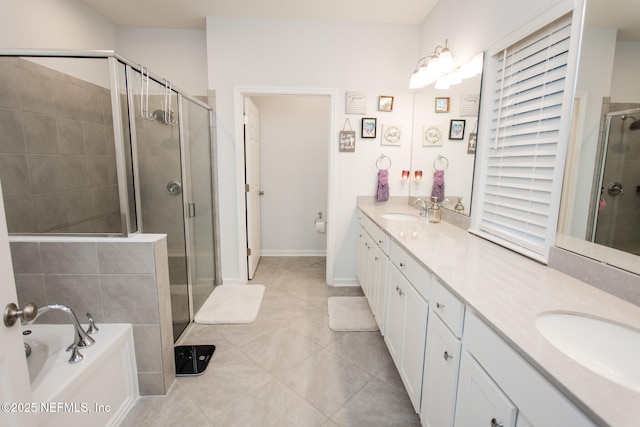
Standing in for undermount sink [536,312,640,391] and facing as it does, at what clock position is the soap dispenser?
The soap dispenser is roughly at 3 o'clock from the undermount sink.

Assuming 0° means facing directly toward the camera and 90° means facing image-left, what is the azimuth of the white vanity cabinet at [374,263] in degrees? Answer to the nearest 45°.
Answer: approximately 90°

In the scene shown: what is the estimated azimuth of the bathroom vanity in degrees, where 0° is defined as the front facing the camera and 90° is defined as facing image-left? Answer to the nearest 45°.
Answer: approximately 45°

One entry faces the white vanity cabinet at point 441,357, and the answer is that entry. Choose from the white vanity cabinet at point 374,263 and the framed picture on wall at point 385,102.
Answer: the framed picture on wall

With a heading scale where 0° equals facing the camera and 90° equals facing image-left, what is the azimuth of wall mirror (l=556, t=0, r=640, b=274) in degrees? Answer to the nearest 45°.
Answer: approximately 45°

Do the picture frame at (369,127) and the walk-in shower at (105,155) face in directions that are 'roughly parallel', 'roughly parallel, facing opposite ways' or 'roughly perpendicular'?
roughly perpendicular

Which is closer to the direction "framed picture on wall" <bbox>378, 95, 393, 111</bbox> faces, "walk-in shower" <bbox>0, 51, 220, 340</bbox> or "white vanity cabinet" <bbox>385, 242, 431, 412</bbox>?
the white vanity cabinet

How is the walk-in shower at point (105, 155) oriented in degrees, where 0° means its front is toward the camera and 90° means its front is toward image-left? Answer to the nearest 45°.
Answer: approximately 315°

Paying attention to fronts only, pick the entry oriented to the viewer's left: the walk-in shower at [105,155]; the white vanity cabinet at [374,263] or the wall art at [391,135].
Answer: the white vanity cabinet

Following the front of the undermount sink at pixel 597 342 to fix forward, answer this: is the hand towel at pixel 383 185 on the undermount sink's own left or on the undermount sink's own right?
on the undermount sink's own right

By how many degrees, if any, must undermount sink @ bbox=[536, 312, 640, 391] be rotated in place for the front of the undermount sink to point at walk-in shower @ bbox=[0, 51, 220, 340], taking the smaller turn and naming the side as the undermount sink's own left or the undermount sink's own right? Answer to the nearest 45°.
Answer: approximately 45° to the undermount sink's own right

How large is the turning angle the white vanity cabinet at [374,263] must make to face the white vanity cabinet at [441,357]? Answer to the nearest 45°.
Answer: approximately 90° to its left

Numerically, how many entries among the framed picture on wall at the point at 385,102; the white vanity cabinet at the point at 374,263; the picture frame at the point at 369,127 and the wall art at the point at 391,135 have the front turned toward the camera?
3

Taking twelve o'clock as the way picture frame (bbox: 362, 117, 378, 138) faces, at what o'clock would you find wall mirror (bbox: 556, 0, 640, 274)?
The wall mirror is roughly at 11 o'clock from the picture frame.
